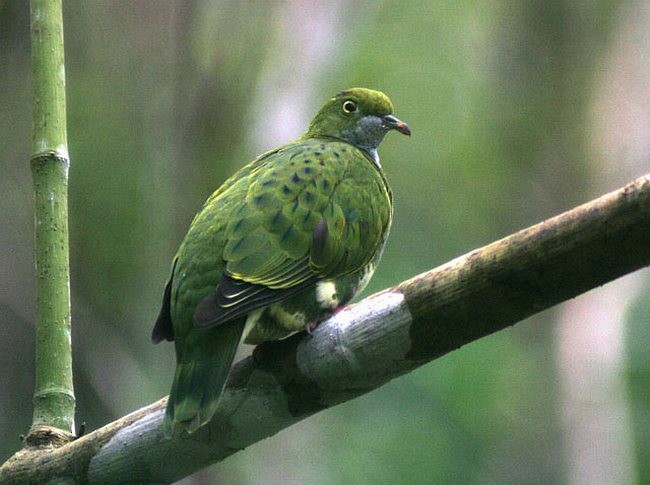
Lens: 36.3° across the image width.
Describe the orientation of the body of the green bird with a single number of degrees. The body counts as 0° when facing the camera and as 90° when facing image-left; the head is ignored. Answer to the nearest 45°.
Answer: approximately 225°
